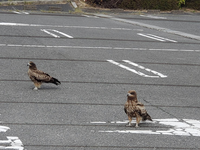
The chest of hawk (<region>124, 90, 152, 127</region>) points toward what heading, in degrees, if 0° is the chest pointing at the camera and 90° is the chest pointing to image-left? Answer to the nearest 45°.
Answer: approximately 45°
